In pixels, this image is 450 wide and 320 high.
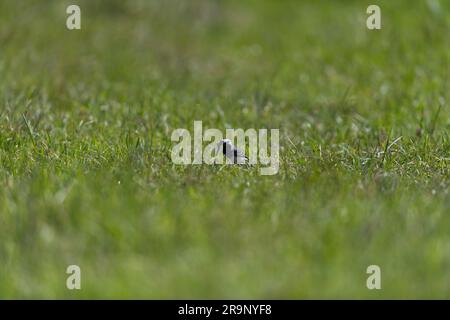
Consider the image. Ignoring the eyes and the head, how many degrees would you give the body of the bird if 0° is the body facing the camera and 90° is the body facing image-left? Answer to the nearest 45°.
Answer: approximately 90°
